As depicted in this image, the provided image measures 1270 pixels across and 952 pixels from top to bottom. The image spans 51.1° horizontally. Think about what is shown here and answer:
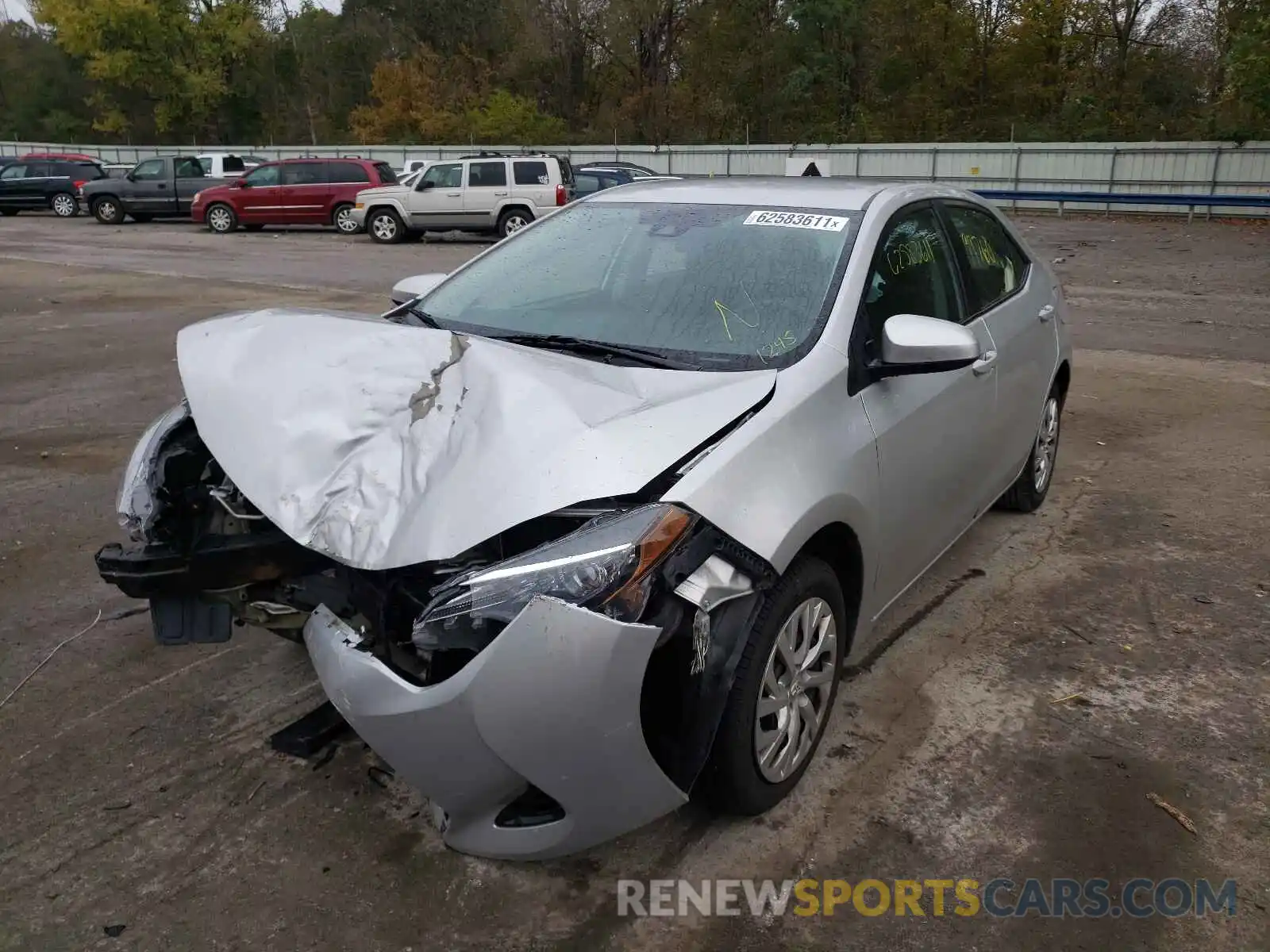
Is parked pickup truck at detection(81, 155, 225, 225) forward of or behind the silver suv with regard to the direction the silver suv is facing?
forward

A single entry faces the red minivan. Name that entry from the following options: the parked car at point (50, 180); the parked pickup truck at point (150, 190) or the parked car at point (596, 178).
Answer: the parked car at point (596, 178)

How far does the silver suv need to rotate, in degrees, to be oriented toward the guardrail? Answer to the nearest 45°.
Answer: approximately 180°

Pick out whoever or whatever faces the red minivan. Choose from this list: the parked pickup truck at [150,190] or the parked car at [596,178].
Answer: the parked car at [596,178]

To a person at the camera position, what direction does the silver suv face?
facing to the left of the viewer

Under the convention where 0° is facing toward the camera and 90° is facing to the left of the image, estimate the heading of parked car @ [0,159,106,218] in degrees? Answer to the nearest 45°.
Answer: approximately 90°

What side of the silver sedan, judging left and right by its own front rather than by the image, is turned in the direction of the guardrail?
back

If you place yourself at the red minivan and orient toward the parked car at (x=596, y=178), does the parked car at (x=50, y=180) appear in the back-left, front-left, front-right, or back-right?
back-left

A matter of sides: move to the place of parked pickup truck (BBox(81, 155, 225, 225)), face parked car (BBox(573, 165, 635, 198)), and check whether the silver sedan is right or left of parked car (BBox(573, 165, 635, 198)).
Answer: right

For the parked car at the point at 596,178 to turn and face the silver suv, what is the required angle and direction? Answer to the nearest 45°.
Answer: approximately 45° to its left

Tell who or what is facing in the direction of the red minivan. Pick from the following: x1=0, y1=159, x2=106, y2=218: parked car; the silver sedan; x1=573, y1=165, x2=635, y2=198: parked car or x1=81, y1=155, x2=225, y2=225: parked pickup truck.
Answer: x1=573, y1=165, x2=635, y2=198: parked car

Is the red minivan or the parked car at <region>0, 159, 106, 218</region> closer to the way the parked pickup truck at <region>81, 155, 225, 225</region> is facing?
the parked car

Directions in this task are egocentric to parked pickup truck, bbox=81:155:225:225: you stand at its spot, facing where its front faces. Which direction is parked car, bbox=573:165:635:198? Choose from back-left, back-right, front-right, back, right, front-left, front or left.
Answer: back-left

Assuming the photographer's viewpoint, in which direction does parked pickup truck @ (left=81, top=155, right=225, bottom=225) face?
facing to the left of the viewer

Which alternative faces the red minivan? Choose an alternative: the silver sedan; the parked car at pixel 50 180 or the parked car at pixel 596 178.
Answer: the parked car at pixel 596 178
